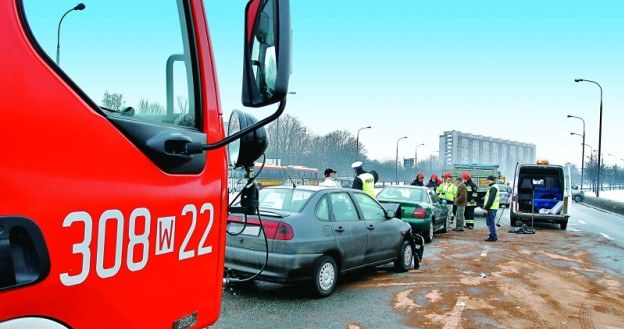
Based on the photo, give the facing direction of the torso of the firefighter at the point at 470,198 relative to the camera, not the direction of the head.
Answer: to the viewer's left

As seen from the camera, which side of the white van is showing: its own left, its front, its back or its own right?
back

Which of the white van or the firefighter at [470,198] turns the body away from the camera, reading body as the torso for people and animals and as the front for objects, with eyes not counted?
the white van

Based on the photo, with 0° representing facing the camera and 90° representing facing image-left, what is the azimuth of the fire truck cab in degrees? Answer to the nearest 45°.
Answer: approximately 225°

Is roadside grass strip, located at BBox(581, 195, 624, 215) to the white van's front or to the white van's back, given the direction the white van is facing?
to the front

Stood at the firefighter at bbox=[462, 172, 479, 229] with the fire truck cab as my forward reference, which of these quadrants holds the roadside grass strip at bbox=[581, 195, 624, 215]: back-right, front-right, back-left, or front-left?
back-left

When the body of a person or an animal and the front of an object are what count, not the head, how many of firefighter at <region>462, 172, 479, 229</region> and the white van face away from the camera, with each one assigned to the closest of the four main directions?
1

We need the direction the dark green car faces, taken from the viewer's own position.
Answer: facing away from the viewer and to the right of the viewer

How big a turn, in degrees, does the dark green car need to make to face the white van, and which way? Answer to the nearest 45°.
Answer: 0° — it already faces it

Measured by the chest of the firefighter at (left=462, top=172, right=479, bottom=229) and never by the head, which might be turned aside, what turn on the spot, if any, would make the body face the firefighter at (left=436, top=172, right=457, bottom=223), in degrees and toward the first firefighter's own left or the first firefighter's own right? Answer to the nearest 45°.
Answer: approximately 45° to the first firefighter's own right
